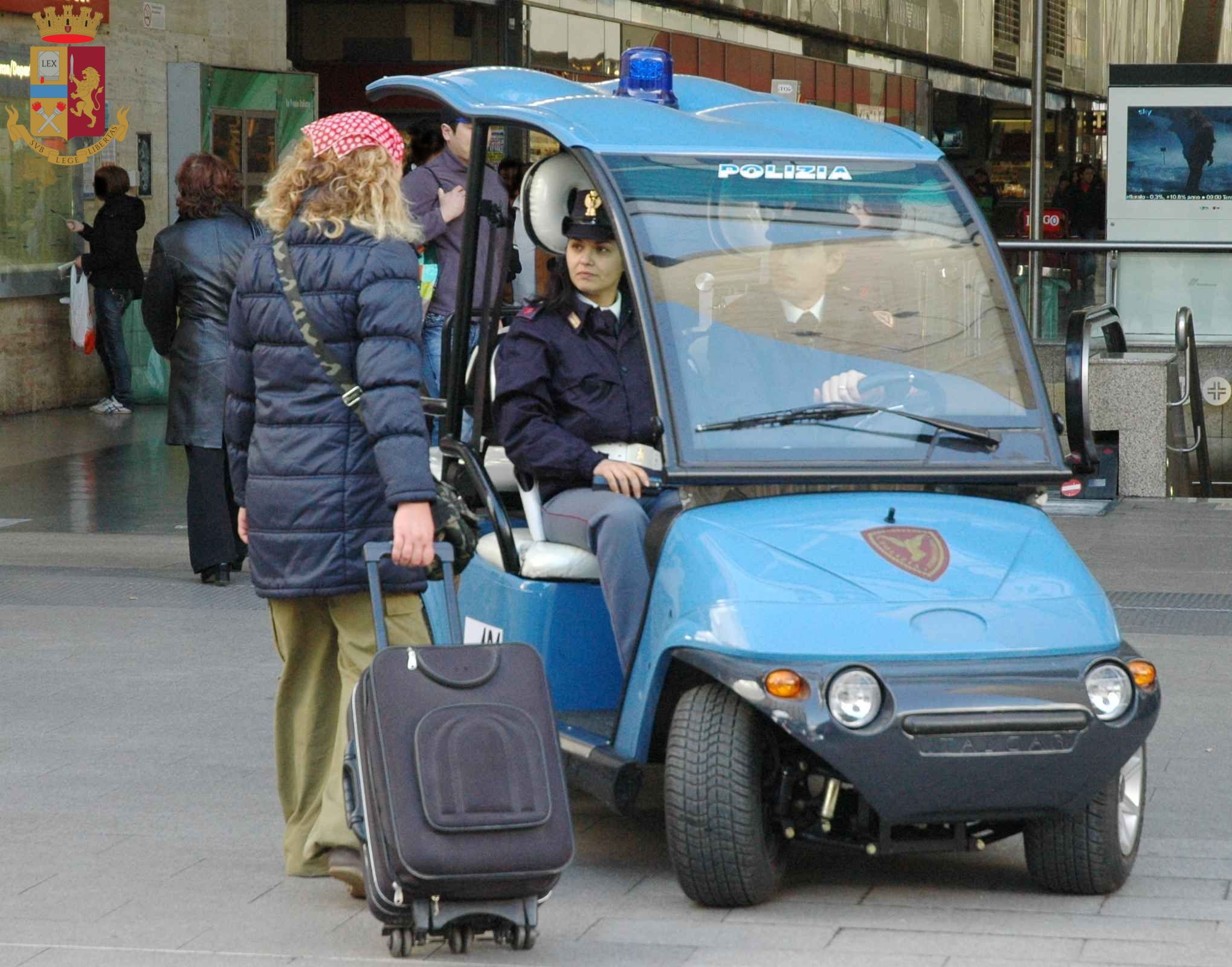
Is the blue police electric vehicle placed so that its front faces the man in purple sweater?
no

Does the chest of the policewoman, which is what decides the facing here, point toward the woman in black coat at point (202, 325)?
no

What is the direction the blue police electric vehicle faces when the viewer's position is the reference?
facing the viewer and to the right of the viewer

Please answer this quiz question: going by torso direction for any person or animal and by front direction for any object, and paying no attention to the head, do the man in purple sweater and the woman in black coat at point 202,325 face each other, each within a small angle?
no

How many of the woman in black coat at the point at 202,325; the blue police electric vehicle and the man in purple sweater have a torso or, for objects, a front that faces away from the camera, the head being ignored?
1

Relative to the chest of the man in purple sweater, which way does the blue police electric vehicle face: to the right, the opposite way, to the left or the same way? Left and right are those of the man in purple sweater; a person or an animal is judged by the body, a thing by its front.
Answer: the same way

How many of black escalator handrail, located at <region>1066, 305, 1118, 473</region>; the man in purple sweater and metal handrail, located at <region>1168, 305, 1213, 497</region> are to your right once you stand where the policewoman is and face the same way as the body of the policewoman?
0

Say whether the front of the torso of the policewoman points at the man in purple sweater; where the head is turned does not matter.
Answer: no

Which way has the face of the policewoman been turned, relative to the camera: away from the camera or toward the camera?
toward the camera

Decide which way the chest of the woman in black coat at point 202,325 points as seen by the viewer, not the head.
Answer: away from the camera

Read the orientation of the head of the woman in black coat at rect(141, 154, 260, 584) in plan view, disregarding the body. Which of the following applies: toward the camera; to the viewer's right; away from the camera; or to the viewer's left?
away from the camera

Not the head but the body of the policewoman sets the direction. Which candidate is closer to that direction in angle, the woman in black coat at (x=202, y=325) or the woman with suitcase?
the woman with suitcase

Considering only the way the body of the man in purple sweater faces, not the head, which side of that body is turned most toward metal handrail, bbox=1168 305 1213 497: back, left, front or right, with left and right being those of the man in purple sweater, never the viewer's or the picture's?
left
